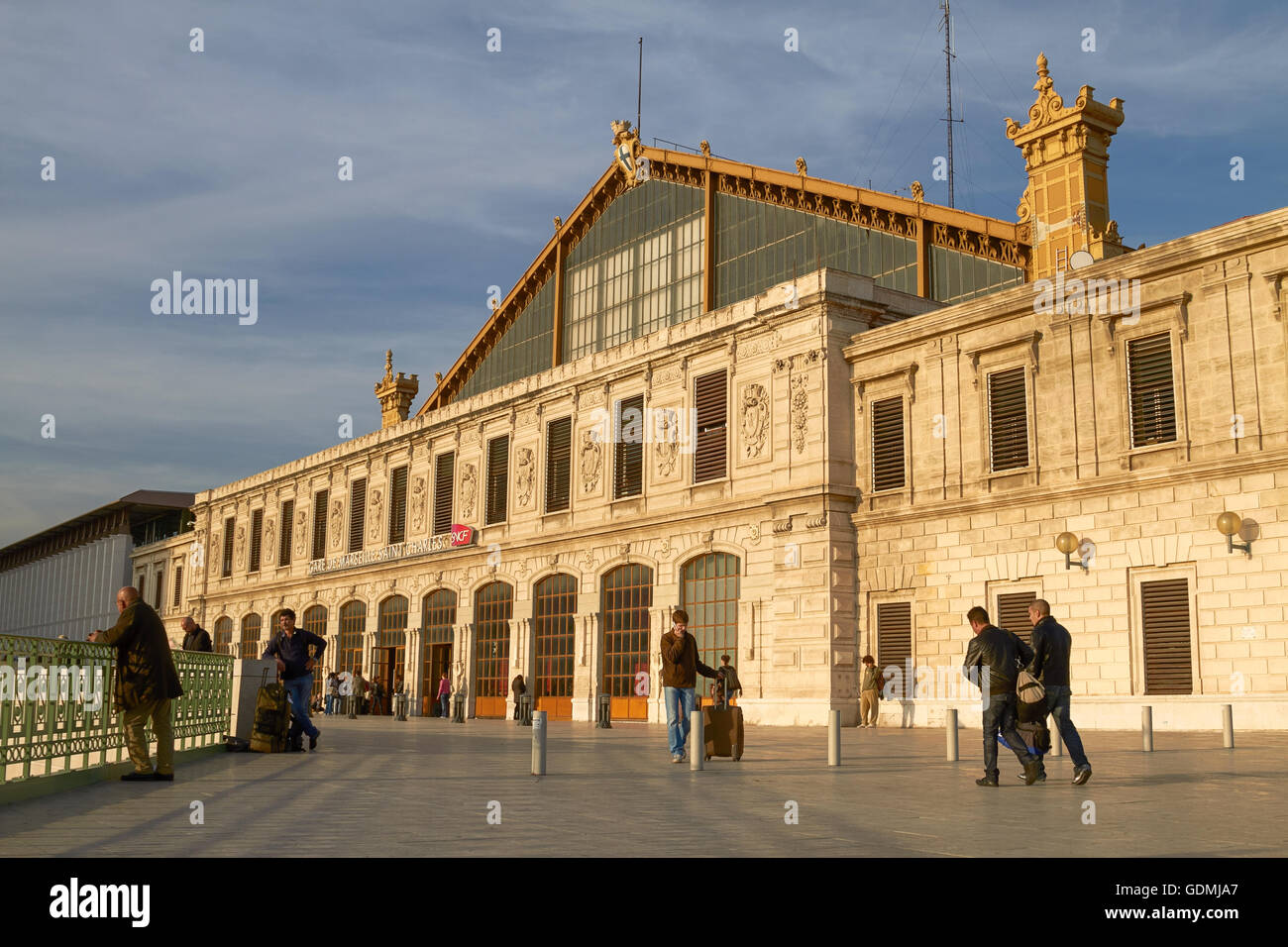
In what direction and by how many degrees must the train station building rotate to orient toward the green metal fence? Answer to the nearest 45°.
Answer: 0° — it already faces it

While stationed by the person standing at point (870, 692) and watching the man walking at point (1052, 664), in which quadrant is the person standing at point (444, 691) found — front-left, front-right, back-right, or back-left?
back-right

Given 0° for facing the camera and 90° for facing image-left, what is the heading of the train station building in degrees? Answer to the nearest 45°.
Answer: approximately 45°

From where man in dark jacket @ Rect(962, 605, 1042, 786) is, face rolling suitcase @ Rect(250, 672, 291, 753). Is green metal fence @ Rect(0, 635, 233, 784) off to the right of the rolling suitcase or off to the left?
left

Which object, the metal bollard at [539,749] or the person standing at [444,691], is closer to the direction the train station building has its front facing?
the metal bollard

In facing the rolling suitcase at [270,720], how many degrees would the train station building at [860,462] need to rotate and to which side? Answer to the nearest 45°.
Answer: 0° — it already faces it

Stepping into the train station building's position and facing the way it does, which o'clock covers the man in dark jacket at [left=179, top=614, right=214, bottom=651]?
The man in dark jacket is roughly at 12 o'clock from the train station building.

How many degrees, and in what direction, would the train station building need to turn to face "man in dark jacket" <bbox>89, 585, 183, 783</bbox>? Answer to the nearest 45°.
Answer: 0° — it already faces them
